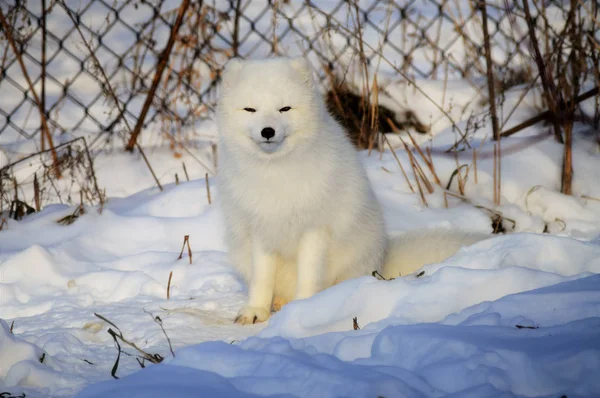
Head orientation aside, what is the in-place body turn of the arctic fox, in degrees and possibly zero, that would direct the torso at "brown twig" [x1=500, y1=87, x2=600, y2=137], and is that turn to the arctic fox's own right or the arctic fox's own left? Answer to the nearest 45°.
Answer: approximately 180°

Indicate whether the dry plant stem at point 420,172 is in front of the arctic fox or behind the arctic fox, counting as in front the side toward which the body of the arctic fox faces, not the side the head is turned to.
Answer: behind

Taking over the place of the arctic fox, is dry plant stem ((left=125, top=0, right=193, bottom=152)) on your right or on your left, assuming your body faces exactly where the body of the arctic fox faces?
on your right

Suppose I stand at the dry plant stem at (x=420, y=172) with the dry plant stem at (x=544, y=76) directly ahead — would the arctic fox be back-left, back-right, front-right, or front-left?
back-right

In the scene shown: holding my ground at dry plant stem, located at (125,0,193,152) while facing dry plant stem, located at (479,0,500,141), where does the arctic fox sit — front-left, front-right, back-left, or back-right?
front-right

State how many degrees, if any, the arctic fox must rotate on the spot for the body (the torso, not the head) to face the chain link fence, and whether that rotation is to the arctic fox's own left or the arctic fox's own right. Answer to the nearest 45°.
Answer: approximately 135° to the arctic fox's own right

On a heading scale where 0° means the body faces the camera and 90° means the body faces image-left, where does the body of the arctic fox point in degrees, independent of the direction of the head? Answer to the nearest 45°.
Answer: approximately 45°

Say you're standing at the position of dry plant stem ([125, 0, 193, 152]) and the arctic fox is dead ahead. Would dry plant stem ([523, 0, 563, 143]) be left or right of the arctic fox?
left

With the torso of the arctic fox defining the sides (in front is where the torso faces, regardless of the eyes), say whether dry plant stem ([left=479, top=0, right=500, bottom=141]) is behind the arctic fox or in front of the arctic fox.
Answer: behind

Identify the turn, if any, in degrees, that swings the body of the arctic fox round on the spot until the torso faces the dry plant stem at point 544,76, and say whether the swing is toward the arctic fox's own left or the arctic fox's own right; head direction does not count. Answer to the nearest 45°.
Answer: approximately 180°

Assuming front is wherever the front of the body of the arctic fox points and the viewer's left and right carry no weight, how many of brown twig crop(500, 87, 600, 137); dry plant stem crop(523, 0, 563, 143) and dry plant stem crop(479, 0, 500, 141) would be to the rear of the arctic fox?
3
